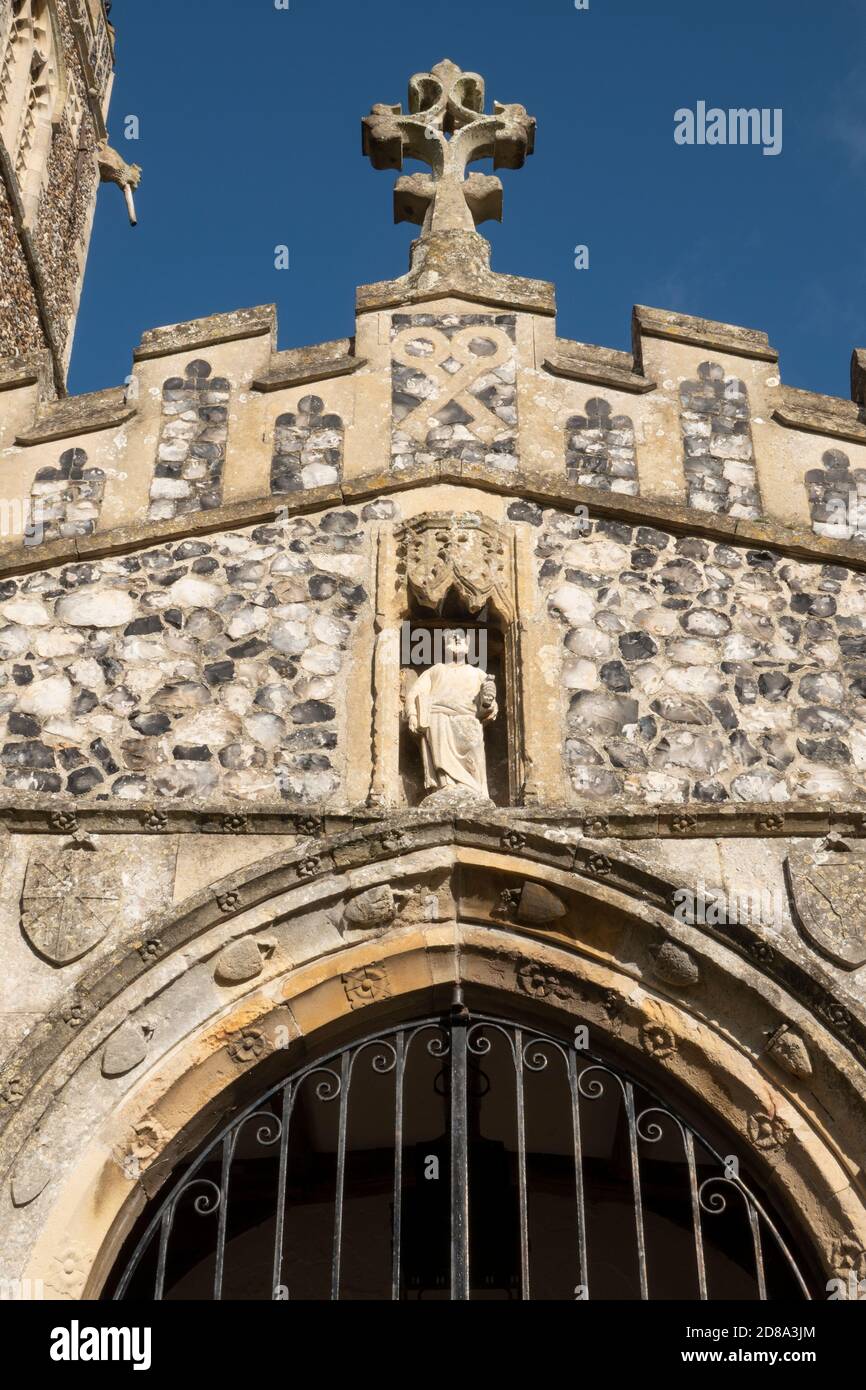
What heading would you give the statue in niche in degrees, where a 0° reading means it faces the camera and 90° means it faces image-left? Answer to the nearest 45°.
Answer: approximately 0°
